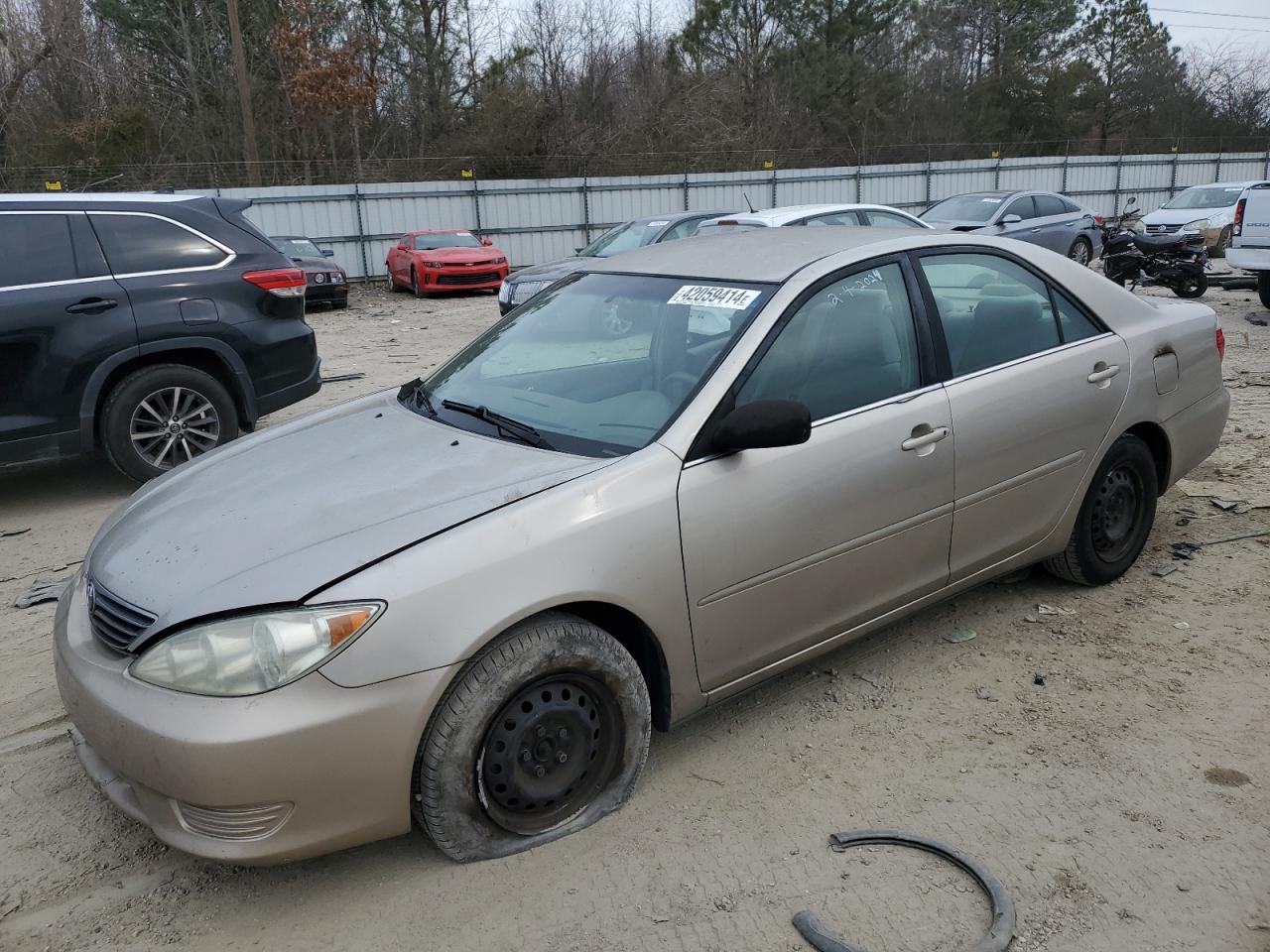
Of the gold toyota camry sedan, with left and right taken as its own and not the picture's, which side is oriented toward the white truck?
back

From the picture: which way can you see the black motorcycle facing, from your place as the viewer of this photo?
facing to the left of the viewer

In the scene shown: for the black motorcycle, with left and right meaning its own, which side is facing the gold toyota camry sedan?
left

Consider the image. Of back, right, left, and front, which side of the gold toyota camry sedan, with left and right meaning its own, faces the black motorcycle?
back

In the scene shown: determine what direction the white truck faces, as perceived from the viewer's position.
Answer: facing away from the viewer

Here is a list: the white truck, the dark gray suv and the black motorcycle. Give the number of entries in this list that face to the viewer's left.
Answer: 2

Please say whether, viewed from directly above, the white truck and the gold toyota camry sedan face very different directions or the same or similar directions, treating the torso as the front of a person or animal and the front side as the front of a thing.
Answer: very different directions

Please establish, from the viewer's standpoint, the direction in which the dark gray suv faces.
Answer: facing to the left of the viewer

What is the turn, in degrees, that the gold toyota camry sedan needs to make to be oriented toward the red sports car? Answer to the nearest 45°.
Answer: approximately 135° to its right

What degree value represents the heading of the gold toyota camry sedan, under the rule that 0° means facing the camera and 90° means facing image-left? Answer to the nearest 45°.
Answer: approximately 45°

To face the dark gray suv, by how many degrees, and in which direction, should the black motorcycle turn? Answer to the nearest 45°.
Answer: approximately 45° to its left

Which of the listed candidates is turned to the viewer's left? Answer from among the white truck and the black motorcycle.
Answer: the black motorcycle

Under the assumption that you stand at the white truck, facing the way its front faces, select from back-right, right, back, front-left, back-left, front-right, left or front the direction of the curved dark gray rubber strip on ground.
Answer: back

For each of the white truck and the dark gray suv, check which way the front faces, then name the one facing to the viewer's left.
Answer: the dark gray suv
